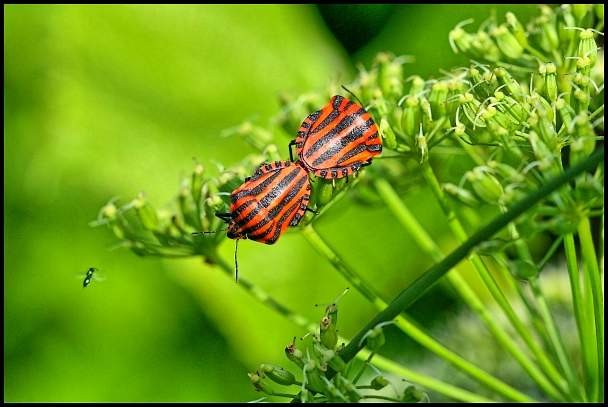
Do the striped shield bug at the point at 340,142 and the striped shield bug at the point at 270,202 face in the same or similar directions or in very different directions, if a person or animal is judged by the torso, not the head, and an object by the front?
very different directions

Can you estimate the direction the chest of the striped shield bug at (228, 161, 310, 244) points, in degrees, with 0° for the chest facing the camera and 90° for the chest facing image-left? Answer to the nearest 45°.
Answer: approximately 45°

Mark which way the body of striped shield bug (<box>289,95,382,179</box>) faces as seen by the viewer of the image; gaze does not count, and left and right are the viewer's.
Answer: facing away from the viewer and to the right of the viewer
